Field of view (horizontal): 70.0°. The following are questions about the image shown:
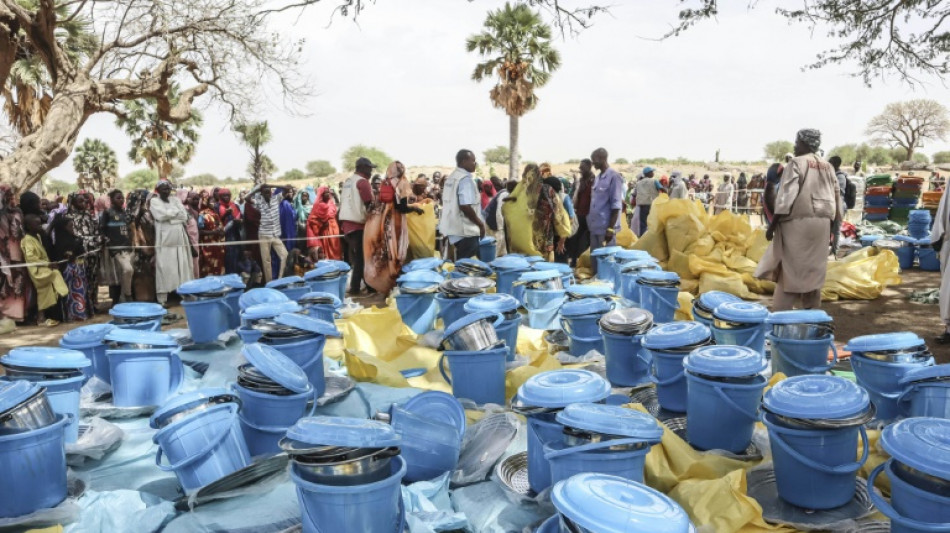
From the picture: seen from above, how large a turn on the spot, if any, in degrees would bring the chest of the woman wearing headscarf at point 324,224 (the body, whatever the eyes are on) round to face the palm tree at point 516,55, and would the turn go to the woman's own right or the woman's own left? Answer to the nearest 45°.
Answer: approximately 135° to the woman's own left

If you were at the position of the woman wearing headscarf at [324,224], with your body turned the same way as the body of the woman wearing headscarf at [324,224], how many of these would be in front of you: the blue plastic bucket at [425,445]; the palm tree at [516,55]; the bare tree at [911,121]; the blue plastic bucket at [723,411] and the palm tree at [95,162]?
2

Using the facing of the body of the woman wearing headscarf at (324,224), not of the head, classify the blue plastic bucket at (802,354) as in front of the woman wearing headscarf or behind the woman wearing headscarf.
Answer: in front

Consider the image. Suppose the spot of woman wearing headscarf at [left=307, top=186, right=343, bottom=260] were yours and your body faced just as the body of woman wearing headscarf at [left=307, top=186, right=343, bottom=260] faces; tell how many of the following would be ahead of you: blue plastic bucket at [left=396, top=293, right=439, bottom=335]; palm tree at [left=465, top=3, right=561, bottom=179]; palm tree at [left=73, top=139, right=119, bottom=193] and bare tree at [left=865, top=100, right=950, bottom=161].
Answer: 1

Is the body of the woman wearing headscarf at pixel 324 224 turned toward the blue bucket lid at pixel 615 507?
yes

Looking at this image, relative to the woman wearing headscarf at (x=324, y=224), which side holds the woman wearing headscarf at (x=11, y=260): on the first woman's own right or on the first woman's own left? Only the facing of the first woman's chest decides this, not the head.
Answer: on the first woman's own right

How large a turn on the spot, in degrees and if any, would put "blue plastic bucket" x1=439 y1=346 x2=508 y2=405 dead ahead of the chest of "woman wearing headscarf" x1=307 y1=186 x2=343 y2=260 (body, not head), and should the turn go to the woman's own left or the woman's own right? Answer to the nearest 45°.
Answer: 0° — they already face it

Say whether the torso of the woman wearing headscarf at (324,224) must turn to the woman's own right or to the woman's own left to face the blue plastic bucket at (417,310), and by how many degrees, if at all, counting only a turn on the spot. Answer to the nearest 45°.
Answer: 0° — they already face it

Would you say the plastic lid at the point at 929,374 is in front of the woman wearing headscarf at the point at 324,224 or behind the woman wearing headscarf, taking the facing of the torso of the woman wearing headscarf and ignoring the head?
in front

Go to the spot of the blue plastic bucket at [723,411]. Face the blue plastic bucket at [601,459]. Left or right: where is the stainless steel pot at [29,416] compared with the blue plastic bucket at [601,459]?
right

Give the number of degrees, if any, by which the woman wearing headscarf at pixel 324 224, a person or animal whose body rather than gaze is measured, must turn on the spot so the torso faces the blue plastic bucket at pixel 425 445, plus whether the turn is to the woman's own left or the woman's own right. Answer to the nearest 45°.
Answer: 0° — they already face it

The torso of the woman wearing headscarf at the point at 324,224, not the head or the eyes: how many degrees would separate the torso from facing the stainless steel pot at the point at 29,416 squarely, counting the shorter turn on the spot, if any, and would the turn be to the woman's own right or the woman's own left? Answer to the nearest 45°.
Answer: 0° — they already face it

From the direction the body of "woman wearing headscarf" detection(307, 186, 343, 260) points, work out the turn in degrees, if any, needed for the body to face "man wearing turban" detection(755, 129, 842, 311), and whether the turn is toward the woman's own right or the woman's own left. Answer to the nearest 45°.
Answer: approximately 45° to the woman's own left

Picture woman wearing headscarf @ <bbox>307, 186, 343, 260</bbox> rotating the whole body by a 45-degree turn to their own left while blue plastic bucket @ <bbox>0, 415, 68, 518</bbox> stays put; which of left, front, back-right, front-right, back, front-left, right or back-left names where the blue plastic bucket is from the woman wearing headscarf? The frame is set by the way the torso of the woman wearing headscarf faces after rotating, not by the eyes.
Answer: front-right

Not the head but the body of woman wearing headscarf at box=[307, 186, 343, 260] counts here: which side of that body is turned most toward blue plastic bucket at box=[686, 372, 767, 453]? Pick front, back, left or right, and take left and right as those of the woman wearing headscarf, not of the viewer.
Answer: front

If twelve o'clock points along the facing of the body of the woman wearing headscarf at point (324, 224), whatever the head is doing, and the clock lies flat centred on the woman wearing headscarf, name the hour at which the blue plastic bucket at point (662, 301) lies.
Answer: The blue plastic bucket is roughly at 11 o'clock from the woman wearing headscarf.

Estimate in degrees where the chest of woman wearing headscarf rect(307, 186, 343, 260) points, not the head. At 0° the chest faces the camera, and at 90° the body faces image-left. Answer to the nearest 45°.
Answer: approximately 0°
